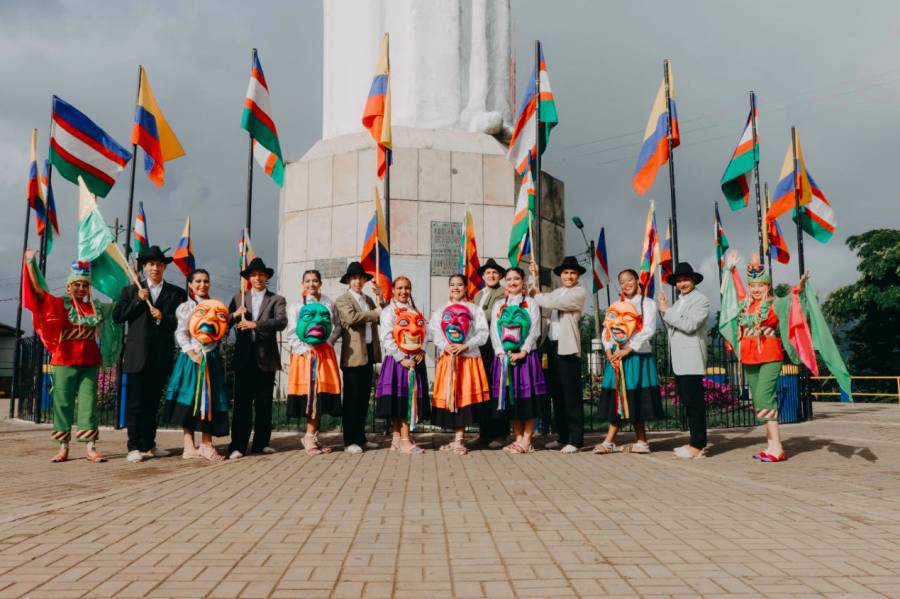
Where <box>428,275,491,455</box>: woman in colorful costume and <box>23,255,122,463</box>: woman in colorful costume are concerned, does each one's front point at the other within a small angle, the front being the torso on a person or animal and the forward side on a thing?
no

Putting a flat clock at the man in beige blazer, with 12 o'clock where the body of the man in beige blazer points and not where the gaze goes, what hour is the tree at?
The tree is roughly at 9 o'clock from the man in beige blazer.

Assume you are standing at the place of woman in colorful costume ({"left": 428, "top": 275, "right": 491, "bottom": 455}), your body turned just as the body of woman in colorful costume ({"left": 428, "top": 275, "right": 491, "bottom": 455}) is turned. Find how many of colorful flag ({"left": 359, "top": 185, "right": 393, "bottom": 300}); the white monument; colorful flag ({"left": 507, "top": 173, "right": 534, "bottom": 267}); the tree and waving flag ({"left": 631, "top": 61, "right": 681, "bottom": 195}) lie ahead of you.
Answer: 0

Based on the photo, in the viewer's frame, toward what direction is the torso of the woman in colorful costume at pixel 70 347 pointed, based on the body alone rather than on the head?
toward the camera

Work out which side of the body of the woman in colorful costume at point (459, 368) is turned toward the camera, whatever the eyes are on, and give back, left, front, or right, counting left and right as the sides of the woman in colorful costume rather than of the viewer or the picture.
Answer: front

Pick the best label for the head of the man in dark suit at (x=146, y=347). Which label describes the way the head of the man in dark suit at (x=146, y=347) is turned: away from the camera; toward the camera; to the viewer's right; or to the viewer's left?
toward the camera

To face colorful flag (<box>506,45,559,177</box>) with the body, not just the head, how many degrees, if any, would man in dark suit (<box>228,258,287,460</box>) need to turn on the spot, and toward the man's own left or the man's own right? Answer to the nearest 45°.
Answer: approximately 90° to the man's own left

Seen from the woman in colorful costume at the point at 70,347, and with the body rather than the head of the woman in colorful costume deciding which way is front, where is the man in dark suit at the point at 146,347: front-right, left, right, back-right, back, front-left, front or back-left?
left

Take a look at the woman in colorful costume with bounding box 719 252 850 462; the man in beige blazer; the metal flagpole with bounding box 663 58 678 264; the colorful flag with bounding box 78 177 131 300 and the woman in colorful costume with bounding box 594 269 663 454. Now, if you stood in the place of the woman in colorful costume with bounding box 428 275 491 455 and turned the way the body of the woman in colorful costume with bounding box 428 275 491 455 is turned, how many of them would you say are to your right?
2

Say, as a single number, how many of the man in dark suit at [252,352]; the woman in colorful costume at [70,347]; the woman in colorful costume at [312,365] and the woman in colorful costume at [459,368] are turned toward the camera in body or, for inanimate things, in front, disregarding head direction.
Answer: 4

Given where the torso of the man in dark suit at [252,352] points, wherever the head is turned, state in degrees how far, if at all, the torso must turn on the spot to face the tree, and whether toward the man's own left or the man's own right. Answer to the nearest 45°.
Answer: approximately 135° to the man's own left

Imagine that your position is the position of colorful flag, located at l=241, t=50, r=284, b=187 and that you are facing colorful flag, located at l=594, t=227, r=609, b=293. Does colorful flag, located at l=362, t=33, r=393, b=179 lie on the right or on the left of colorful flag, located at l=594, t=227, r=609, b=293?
right

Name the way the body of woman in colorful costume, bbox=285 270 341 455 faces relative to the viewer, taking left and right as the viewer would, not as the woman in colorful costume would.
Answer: facing the viewer

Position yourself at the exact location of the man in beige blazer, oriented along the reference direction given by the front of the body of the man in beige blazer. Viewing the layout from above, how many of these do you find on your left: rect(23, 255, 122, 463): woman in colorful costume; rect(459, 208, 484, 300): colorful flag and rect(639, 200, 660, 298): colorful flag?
2

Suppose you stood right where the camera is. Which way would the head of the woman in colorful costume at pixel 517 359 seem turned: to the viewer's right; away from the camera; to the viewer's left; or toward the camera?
toward the camera

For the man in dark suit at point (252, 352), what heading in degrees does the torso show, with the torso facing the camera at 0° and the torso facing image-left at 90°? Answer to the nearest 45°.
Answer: approximately 0°

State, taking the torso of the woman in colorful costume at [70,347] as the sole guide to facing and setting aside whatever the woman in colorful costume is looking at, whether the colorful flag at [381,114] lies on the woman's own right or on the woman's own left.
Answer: on the woman's own left

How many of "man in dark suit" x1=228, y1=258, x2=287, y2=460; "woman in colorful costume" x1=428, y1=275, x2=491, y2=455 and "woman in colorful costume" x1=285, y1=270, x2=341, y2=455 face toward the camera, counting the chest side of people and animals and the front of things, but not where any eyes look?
3

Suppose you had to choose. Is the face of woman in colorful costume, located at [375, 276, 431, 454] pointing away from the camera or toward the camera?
toward the camera

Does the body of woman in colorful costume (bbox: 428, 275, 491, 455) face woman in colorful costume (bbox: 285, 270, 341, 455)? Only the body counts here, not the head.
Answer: no

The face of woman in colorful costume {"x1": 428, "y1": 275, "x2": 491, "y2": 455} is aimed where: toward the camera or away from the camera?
toward the camera
